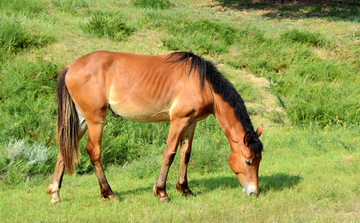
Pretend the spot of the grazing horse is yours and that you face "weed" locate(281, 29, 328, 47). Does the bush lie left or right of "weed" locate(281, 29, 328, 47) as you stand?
left

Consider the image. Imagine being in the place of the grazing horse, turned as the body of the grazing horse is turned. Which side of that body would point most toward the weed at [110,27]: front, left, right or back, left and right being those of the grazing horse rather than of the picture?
left

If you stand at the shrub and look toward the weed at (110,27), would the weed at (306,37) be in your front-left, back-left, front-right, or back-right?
front-right

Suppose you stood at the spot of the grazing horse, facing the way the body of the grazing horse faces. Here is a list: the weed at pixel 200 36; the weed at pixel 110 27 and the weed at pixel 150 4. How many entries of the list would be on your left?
3

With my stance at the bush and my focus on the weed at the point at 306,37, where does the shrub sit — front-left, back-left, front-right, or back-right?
front-right

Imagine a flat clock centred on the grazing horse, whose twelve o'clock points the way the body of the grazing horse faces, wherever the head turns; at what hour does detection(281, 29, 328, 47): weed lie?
The weed is roughly at 10 o'clock from the grazing horse.

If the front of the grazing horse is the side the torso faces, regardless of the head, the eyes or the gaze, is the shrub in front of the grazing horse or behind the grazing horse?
behind

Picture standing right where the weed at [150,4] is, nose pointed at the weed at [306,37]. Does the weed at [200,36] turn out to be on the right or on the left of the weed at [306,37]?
right

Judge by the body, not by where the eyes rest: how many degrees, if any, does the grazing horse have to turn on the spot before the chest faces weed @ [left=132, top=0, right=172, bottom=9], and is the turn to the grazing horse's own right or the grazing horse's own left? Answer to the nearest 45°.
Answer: approximately 90° to the grazing horse's own left

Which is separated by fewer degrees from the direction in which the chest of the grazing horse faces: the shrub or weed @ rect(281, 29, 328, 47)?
the weed

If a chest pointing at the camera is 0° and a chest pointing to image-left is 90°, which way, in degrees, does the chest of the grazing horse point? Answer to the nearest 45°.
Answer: approximately 270°

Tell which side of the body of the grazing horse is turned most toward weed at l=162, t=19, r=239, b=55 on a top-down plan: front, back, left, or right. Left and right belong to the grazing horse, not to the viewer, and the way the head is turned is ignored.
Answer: left

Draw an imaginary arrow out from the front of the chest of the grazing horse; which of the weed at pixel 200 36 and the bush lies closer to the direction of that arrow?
the weed
